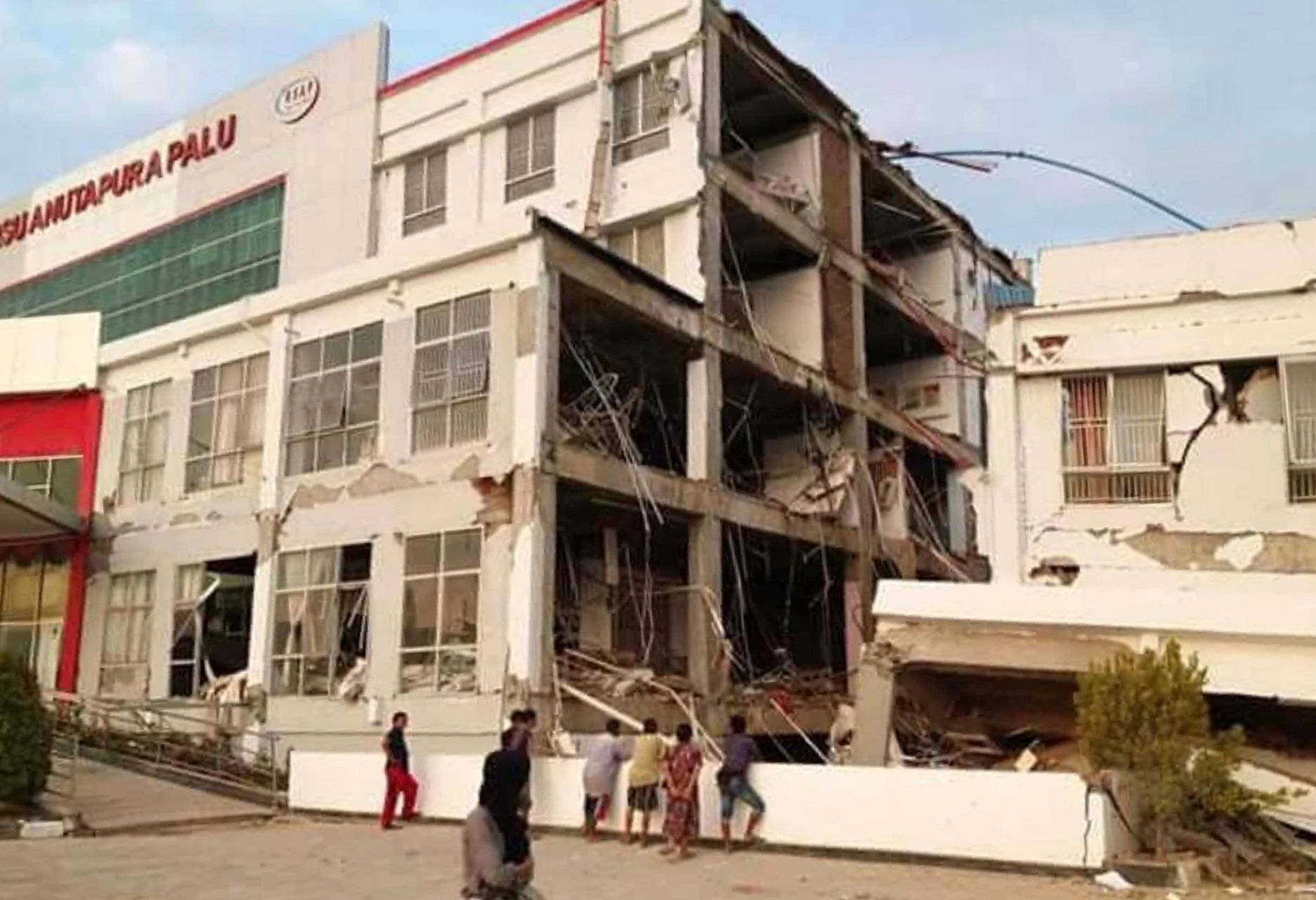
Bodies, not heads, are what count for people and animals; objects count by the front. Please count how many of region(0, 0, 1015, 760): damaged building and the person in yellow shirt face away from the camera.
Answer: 1

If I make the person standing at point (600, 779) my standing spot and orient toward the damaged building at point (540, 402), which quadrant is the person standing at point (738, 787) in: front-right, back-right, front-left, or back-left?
back-right

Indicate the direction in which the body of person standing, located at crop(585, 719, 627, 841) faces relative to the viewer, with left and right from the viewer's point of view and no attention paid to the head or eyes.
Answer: facing away from the viewer and to the right of the viewer

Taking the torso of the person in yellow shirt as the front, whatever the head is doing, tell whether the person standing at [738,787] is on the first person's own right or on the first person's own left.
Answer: on the first person's own right

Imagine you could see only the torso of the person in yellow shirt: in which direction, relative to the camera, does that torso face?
away from the camera

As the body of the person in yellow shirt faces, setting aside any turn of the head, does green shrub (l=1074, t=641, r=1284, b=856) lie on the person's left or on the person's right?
on the person's right

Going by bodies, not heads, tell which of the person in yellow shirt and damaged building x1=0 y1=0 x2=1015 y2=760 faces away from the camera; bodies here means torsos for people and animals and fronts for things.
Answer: the person in yellow shirt

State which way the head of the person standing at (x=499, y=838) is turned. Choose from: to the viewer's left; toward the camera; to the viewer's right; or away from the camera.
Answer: away from the camera

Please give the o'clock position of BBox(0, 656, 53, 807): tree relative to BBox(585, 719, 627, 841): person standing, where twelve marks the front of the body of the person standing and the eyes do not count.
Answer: The tree is roughly at 8 o'clock from the person standing.

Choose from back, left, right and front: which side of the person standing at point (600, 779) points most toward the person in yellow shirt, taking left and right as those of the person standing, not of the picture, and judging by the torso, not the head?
right

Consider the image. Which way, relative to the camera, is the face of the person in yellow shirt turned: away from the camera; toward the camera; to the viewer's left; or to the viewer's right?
away from the camera

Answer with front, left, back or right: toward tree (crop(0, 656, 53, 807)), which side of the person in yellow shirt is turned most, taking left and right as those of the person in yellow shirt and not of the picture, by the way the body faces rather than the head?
left

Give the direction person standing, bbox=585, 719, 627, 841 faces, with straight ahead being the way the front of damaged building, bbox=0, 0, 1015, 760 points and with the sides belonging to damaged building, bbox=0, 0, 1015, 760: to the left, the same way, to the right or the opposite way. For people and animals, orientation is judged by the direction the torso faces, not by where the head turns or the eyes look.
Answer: the opposite way

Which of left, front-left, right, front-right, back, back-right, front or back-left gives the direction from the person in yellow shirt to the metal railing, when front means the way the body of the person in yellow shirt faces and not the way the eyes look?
front-left

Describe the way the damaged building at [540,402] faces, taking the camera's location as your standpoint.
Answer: facing the viewer and to the left of the viewer

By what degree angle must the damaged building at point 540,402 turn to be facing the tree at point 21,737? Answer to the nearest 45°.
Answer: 0° — it already faces it
